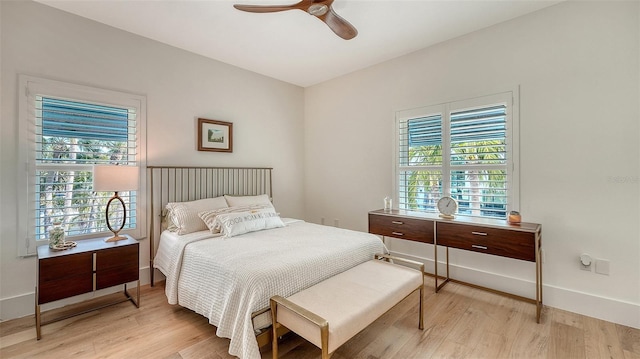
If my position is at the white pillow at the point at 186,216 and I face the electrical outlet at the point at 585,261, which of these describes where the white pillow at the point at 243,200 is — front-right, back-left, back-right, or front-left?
front-left

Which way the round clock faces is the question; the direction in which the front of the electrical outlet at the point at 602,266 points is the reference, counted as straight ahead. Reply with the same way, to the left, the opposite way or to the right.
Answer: the same way

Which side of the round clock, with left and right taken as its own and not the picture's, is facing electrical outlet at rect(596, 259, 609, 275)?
left

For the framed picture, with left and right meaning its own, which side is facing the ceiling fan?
front

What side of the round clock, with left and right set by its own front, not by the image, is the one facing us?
front

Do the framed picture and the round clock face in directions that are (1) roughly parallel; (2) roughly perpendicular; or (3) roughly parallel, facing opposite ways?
roughly perpendicular

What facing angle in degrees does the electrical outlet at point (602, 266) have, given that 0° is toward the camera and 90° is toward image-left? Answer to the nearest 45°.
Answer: approximately 0°

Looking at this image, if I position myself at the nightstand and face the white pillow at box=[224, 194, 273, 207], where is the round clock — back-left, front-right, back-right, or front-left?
front-right

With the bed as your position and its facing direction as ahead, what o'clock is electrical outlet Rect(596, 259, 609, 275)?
The electrical outlet is roughly at 11 o'clock from the bed.

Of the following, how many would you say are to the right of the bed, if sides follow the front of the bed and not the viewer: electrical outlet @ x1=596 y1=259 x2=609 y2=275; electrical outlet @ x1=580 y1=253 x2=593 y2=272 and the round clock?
0

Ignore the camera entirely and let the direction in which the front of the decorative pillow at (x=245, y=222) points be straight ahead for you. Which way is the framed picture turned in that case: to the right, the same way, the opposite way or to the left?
the same way

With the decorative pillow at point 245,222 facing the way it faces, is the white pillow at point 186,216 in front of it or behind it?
behind

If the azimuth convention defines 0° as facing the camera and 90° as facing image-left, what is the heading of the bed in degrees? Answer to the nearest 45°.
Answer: approximately 315°

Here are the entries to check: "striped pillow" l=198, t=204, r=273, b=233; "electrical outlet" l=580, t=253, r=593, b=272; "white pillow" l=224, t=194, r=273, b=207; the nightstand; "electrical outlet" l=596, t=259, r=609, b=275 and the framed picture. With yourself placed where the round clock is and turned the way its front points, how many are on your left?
2

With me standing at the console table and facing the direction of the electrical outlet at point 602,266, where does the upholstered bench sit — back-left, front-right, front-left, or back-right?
back-right

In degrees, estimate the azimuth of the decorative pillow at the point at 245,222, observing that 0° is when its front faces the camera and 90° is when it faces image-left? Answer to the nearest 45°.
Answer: approximately 315°

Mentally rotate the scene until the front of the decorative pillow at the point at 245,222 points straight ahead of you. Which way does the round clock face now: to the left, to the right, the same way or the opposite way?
to the right
